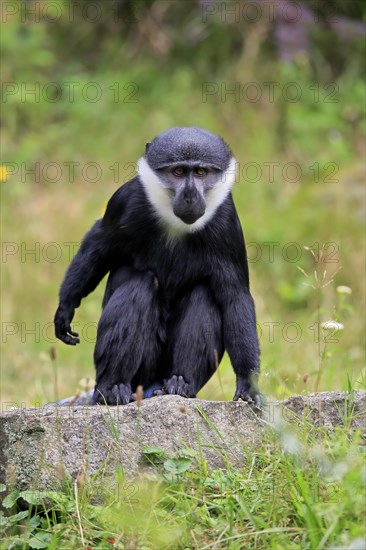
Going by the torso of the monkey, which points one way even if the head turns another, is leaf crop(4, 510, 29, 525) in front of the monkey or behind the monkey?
in front

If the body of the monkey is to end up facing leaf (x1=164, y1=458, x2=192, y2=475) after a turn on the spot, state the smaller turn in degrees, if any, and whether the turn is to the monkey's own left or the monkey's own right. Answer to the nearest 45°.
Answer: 0° — it already faces it

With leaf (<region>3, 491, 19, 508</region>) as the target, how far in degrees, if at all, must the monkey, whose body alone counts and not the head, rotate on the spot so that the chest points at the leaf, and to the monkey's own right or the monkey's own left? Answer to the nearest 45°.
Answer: approximately 45° to the monkey's own right

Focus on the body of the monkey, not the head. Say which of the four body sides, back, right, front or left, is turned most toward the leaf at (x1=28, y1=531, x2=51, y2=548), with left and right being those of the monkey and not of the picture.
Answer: front

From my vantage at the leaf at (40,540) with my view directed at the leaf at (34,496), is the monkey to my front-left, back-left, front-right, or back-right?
front-right

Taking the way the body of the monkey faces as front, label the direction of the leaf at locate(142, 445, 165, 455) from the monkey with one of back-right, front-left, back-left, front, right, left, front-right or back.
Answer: front

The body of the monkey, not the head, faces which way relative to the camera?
toward the camera

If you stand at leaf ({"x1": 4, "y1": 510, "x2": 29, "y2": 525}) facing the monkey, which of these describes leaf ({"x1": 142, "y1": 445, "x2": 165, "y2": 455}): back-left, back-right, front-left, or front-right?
front-right
